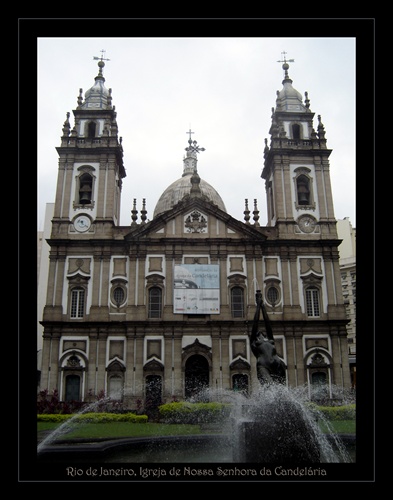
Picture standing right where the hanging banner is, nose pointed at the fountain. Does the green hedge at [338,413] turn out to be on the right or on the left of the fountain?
left

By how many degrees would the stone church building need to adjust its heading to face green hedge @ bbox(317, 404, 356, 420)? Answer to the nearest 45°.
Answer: approximately 45° to its left

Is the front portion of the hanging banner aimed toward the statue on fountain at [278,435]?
yes

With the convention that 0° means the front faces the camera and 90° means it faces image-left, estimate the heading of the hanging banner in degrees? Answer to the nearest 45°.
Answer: approximately 0°

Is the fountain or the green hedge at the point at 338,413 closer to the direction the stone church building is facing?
the fountain

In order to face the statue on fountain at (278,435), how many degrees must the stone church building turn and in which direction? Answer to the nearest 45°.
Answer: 0° — it already faces it

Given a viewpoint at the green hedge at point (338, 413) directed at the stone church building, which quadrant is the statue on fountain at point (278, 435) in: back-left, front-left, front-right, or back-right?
back-left

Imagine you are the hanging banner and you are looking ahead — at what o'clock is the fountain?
The fountain is roughly at 12 o'clock from the hanging banner.

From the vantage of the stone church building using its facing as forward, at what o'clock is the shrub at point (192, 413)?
The shrub is roughly at 12 o'clock from the stone church building.

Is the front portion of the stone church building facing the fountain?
yes
